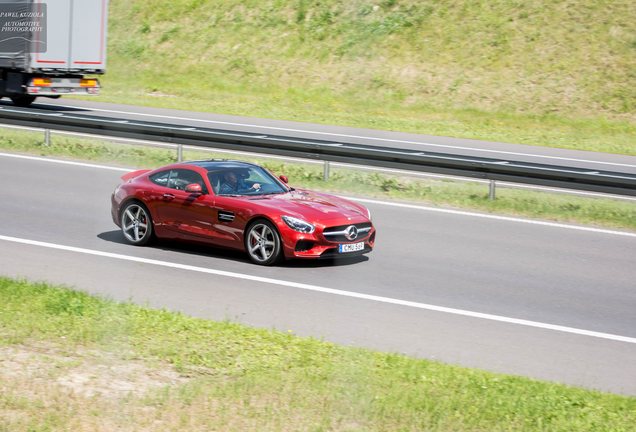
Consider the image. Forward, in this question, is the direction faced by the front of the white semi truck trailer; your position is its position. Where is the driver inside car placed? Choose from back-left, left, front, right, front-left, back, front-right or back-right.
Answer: back-left

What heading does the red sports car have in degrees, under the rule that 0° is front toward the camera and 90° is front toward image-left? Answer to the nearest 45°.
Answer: approximately 315°

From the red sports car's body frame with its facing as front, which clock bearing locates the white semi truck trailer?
The white semi truck trailer is roughly at 7 o'clock from the red sports car.

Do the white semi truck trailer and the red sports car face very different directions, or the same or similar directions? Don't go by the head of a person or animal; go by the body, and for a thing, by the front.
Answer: very different directions

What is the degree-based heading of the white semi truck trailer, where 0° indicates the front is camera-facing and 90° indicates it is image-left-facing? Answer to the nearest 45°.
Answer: approximately 135°
